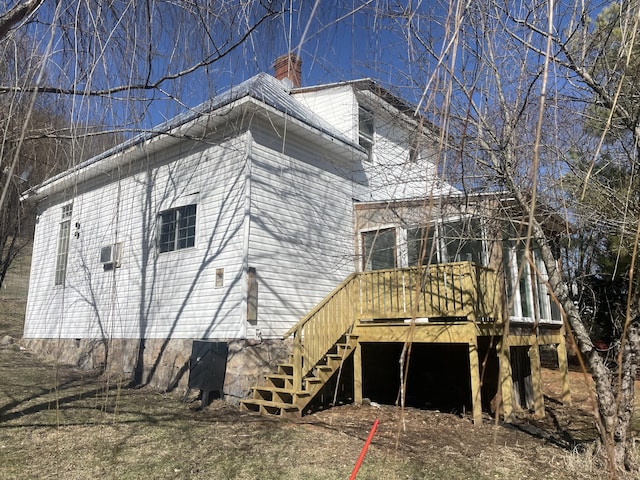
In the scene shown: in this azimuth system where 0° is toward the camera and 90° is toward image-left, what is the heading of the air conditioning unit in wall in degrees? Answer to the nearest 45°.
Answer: approximately 45°

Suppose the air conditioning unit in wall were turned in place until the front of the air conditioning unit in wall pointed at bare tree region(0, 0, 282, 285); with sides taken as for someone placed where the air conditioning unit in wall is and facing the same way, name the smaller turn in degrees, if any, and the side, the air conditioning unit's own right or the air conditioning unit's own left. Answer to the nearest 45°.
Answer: approximately 45° to the air conditioning unit's own left

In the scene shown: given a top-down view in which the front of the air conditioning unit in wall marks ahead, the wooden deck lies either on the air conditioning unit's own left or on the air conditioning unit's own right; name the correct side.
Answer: on the air conditioning unit's own left

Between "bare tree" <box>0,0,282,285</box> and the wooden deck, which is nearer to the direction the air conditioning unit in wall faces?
the bare tree

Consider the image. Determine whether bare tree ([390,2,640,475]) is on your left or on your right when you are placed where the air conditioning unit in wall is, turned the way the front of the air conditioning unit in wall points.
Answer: on your left
